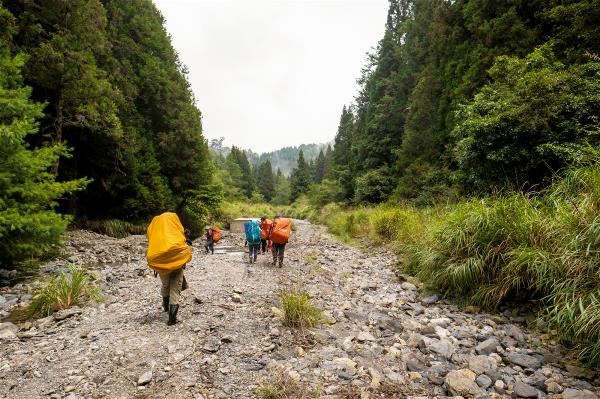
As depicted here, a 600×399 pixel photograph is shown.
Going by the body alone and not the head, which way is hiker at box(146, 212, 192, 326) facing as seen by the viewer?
away from the camera

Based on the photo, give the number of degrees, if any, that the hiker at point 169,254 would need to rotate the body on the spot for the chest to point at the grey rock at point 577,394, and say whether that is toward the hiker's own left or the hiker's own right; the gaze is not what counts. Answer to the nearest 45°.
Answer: approximately 135° to the hiker's own right

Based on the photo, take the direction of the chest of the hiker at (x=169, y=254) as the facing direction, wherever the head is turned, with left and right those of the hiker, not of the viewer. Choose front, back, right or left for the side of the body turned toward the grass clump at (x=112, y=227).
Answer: front

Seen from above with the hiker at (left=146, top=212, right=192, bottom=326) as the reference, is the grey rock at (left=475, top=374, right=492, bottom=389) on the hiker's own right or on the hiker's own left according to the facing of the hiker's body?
on the hiker's own right

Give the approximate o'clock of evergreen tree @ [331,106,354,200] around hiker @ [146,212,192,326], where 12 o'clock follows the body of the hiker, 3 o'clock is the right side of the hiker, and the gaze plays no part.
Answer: The evergreen tree is roughly at 1 o'clock from the hiker.

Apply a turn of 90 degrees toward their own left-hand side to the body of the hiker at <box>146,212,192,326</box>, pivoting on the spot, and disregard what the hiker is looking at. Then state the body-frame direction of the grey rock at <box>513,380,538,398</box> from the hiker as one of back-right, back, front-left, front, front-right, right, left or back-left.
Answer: back-left

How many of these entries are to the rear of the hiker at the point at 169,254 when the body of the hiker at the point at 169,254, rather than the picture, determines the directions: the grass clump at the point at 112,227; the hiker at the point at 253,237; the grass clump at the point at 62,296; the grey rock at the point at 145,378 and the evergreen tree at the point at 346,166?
1

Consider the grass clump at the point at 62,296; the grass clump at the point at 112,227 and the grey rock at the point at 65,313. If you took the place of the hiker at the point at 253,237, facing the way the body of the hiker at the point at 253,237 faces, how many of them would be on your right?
0

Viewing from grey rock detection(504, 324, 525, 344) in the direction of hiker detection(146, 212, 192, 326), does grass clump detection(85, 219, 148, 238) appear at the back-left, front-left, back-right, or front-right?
front-right

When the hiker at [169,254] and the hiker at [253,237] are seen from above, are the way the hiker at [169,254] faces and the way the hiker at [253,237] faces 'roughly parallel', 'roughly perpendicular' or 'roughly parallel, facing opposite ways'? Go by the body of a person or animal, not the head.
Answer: roughly parallel

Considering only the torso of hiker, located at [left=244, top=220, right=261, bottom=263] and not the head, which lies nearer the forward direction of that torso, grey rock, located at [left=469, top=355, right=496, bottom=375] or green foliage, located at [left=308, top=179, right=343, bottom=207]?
the green foliage

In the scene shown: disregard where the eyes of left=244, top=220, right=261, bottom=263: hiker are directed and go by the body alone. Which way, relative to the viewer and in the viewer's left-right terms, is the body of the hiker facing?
facing away from the viewer

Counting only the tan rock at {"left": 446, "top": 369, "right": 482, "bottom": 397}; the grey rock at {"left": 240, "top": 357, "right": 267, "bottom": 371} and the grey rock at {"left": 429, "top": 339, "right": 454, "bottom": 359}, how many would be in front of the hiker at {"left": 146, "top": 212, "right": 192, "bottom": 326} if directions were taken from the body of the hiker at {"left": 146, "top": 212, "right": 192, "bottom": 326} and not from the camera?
0

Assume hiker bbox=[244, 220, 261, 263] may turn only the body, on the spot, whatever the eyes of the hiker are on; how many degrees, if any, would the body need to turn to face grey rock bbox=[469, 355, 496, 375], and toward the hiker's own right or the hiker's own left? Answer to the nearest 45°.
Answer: approximately 180°

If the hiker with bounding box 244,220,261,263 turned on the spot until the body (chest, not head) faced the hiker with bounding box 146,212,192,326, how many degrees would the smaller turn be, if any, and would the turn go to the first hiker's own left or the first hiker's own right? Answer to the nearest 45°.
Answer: approximately 180°

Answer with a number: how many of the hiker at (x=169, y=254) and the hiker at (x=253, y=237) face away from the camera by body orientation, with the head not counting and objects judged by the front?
2

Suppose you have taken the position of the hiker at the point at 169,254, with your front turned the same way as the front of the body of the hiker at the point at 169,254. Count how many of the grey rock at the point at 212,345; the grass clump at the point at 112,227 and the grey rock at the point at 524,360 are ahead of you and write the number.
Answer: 1

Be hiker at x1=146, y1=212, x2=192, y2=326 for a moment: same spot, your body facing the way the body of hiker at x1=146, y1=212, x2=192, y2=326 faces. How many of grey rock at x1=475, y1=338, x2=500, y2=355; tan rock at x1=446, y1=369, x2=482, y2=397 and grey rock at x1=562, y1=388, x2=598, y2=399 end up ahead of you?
0

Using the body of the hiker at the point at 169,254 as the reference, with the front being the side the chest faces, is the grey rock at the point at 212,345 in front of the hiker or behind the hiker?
behind
